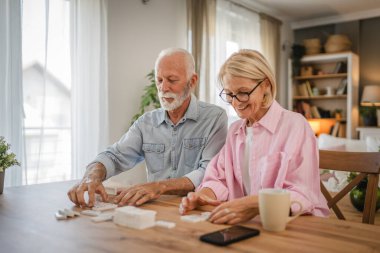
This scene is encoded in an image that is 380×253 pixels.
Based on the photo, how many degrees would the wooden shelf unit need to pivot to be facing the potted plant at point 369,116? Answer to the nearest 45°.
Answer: approximately 90° to its left

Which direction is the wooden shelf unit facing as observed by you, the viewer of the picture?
facing the viewer and to the left of the viewer

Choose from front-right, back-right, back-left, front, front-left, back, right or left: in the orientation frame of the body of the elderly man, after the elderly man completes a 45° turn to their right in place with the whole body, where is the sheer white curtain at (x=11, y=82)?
front-right

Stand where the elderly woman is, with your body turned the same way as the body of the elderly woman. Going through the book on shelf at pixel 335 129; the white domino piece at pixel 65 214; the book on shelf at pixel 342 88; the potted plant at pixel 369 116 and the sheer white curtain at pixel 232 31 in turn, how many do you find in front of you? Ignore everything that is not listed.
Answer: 1

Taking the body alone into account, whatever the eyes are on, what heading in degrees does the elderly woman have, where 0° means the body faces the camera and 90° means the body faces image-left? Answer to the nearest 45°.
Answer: approximately 45°

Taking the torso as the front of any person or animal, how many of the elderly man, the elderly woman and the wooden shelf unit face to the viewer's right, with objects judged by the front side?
0

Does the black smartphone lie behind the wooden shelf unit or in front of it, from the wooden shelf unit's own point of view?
in front

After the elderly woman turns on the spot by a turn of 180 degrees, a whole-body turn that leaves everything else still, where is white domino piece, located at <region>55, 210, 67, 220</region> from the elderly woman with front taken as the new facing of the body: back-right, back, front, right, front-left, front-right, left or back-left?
back
